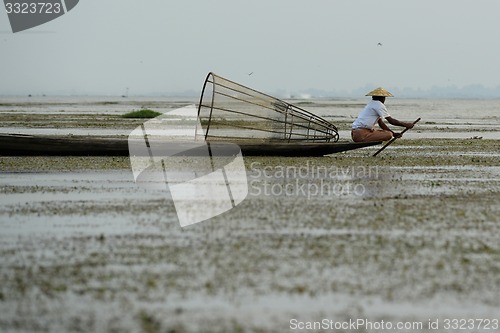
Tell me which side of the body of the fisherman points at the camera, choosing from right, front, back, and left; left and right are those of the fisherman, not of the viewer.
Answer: right

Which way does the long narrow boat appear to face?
to the viewer's right

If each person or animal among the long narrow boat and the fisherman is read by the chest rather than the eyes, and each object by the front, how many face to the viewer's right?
2
